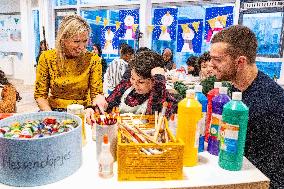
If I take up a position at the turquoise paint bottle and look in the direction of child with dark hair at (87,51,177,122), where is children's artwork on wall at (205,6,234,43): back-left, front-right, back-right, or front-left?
front-right

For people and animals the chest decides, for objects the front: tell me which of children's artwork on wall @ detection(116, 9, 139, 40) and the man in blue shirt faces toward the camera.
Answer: the children's artwork on wall

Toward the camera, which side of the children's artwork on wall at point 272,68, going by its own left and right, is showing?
front

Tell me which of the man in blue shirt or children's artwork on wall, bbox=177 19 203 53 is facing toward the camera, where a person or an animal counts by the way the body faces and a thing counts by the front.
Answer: the children's artwork on wall

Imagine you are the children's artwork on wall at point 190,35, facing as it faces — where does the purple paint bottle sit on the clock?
The purple paint bottle is roughly at 12 o'clock from the children's artwork on wall.

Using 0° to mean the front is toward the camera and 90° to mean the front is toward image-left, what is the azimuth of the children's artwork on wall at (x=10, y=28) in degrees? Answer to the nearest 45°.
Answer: approximately 0°

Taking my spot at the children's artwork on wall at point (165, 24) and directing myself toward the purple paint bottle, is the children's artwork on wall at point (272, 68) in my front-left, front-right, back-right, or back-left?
front-left

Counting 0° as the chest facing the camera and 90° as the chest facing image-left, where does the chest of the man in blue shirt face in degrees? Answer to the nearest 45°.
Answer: approximately 90°

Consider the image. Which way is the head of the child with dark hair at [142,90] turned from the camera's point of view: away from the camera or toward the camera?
toward the camera

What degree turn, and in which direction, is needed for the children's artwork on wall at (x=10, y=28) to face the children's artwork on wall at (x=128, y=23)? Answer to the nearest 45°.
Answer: approximately 45° to its left

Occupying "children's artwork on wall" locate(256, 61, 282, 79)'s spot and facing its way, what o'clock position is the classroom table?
The classroom table is roughly at 12 o'clock from the children's artwork on wall.

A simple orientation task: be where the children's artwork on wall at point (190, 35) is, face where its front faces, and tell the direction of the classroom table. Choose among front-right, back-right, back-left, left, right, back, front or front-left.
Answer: front
